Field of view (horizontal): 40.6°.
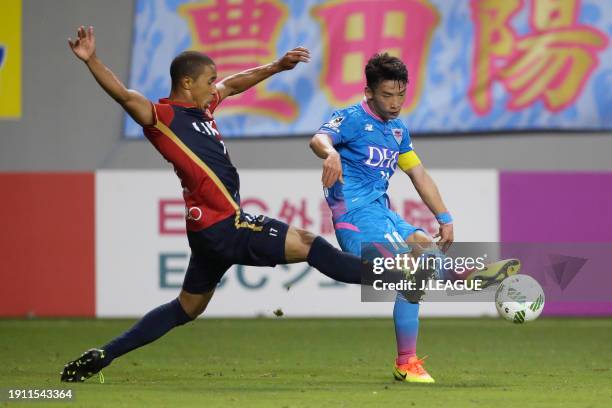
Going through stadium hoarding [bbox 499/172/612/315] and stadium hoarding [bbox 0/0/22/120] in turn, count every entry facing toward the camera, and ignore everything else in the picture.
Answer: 2

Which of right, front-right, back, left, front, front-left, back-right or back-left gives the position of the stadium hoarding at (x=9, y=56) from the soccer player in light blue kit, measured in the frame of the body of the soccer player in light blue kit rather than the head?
back

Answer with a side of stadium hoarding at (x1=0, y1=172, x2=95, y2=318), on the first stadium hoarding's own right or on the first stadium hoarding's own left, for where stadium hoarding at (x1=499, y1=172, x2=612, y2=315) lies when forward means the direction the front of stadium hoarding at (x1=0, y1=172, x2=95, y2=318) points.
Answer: on the first stadium hoarding's own left

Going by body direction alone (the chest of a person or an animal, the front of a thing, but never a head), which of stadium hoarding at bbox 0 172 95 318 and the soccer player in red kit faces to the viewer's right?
the soccer player in red kit

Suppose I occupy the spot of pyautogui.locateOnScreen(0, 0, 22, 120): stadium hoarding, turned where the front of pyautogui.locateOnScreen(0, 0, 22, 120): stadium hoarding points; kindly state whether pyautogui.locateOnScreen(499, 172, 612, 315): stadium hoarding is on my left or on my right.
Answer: on my left

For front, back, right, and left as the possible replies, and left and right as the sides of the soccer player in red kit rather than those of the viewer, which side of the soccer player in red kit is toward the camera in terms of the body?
right

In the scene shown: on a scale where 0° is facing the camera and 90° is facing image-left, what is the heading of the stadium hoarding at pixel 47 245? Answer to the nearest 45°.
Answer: approximately 0°

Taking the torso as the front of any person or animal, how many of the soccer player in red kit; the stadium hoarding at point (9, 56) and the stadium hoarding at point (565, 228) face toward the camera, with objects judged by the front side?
2

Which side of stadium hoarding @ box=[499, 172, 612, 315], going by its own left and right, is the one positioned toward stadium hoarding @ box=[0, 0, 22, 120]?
right

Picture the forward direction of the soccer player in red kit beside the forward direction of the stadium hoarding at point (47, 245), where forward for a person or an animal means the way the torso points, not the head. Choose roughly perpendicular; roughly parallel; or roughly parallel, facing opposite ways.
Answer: roughly perpendicular

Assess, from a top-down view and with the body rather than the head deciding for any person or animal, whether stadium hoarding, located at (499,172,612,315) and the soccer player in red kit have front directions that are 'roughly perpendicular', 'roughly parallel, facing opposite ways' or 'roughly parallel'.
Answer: roughly perpendicular

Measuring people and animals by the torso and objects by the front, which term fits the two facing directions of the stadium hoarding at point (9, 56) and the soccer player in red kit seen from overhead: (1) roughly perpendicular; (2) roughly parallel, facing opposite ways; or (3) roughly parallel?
roughly perpendicular

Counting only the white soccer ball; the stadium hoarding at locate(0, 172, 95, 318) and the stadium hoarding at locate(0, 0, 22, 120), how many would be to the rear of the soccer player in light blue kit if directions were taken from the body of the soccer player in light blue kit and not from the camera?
2

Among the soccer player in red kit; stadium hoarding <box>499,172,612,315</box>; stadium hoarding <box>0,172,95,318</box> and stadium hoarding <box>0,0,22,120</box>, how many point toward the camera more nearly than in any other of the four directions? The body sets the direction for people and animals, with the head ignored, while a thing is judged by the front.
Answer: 3
